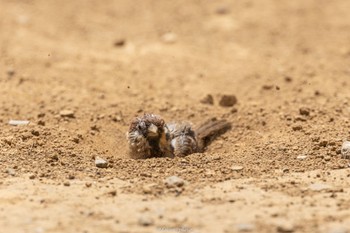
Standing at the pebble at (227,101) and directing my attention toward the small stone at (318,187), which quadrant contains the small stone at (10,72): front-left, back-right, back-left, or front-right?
back-right

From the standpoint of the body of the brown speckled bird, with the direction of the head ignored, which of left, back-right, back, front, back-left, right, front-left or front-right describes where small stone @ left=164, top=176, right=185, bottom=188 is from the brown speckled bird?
front-left

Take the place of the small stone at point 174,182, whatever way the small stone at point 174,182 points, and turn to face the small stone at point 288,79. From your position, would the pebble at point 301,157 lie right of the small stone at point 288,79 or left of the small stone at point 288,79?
right

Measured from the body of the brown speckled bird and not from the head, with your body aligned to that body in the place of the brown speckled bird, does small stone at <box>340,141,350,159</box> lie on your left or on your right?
on your left

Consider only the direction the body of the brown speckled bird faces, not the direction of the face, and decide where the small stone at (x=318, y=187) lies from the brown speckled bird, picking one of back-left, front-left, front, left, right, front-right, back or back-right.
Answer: left

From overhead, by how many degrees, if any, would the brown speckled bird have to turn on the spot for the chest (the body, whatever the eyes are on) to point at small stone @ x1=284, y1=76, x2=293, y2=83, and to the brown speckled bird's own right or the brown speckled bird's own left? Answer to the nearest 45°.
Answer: approximately 180°

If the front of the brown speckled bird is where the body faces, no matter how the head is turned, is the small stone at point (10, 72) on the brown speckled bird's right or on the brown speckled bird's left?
on the brown speckled bird's right

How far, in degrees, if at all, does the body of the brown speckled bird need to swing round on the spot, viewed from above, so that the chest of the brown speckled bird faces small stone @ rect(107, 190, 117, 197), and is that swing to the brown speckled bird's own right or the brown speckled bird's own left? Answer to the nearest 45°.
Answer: approximately 45° to the brown speckled bird's own left

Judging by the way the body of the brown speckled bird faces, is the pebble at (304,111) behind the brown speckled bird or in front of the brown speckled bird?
behind

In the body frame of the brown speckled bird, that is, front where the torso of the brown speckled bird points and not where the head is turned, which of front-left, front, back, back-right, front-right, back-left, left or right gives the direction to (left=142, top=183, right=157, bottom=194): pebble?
front-left

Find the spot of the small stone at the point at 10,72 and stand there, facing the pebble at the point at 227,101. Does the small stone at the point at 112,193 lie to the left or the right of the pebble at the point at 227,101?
right

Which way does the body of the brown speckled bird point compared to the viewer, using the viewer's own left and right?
facing the viewer and to the left of the viewer
